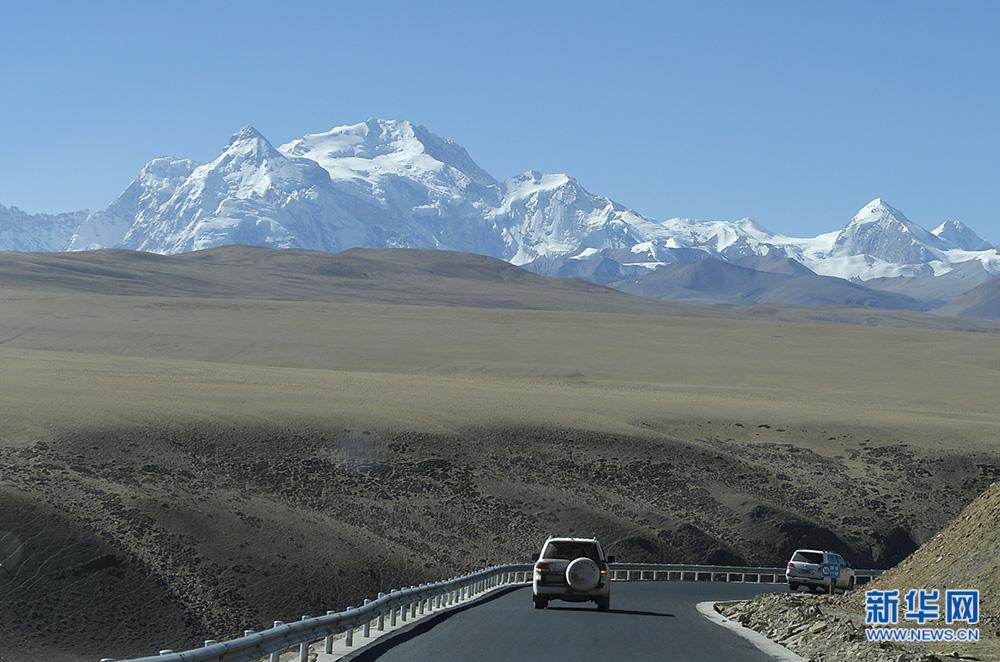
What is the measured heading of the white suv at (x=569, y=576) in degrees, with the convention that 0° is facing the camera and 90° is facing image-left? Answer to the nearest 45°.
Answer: approximately 180°
